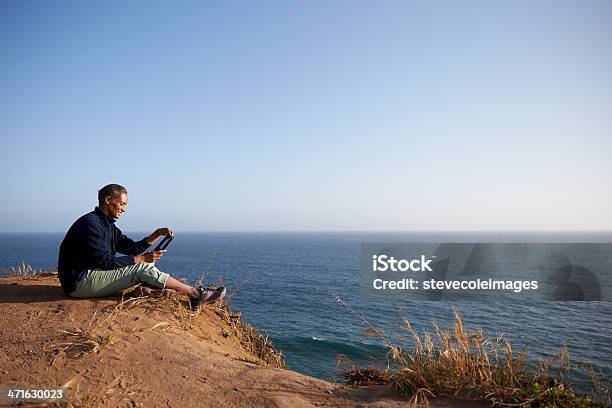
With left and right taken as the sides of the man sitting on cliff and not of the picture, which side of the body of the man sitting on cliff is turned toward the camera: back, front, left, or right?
right

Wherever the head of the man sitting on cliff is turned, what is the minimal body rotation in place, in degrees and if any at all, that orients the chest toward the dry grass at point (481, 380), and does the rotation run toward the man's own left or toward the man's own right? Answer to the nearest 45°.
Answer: approximately 45° to the man's own right
